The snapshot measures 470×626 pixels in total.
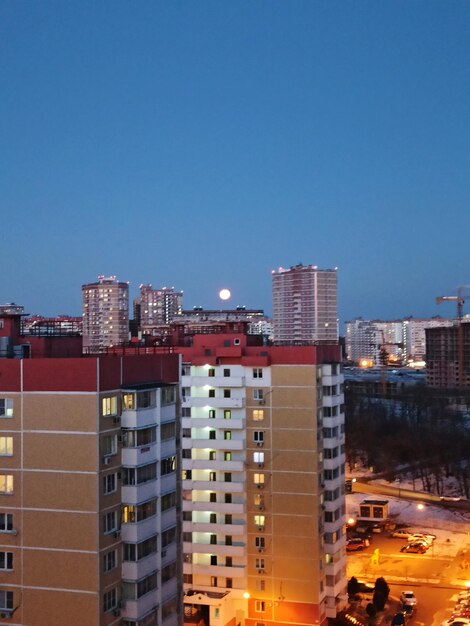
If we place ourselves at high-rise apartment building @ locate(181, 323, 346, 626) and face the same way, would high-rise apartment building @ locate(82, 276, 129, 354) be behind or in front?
behind

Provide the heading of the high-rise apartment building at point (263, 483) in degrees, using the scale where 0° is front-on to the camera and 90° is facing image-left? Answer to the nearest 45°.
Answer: approximately 0°

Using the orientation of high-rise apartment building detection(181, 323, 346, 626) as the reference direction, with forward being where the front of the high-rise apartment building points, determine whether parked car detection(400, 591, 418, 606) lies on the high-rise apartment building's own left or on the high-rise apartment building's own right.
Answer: on the high-rise apartment building's own left

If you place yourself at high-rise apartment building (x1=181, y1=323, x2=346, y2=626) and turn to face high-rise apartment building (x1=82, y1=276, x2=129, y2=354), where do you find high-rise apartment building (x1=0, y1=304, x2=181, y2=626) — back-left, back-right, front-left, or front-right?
back-left

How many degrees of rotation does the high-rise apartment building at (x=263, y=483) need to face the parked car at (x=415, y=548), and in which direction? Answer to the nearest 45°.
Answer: approximately 135° to its left

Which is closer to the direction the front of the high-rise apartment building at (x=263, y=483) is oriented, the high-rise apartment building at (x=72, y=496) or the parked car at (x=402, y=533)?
the high-rise apartment building

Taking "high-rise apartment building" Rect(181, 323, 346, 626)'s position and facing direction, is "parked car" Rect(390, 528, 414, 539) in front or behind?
behind

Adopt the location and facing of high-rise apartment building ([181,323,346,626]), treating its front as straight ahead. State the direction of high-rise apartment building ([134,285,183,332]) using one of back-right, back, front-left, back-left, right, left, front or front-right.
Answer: back

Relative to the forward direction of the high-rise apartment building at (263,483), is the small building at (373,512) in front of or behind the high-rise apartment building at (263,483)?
behind

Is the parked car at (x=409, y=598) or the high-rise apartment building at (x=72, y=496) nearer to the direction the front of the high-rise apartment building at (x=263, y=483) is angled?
the high-rise apartment building

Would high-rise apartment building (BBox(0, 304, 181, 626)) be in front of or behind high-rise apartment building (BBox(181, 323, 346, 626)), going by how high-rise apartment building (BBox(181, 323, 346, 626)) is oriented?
in front

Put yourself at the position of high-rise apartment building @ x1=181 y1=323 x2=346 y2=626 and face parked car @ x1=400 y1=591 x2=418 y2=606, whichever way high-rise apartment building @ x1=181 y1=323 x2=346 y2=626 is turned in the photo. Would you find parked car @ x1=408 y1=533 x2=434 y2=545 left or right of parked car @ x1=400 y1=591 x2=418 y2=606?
left
